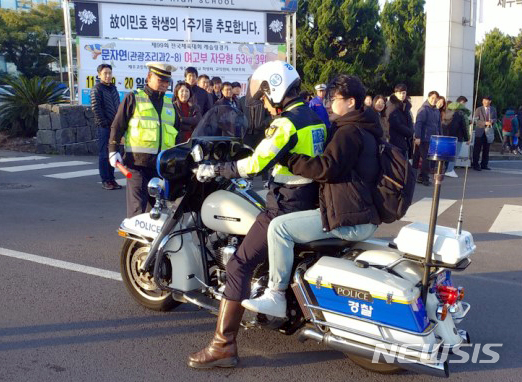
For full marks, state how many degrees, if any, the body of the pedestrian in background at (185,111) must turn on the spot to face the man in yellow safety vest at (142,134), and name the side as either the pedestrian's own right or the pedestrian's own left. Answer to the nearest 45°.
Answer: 0° — they already face them

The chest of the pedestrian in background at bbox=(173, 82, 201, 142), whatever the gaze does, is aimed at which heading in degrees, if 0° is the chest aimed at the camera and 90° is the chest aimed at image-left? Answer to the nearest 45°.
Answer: approximately 0°

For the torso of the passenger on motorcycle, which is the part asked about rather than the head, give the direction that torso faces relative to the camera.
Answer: to the viewer's left

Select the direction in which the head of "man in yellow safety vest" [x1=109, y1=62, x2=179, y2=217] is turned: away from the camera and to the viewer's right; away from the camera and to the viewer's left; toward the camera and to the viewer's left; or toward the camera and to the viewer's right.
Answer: toward the camera and to the viewer's right

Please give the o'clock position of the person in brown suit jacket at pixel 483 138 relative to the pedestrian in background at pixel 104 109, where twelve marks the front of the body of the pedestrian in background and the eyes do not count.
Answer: The person in brown suit jacket is roughly at 10 o'clock from the pedestrian in background.

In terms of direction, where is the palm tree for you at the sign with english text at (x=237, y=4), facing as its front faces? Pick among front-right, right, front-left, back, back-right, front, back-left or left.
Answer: right

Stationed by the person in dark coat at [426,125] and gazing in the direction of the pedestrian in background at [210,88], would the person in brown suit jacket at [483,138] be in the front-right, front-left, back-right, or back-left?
back-right

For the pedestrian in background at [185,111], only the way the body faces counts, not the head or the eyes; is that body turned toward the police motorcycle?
yes

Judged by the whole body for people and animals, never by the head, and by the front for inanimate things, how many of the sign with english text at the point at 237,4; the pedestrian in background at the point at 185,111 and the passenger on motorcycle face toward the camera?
2

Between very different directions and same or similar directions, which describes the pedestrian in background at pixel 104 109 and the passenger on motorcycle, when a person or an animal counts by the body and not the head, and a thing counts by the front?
very different directions
